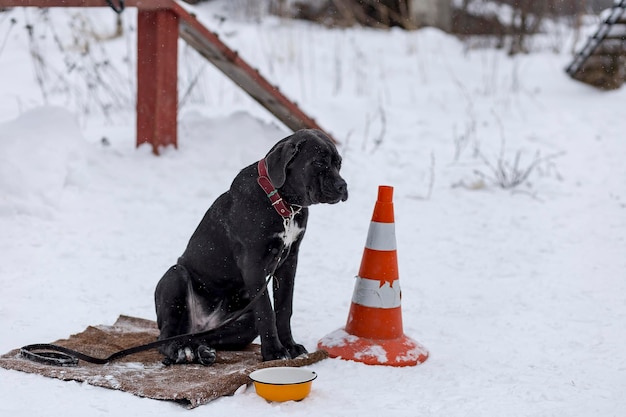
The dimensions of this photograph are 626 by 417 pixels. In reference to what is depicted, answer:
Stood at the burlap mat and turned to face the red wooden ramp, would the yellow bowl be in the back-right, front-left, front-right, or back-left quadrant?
back-right

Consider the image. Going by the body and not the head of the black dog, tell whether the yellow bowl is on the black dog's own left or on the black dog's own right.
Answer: on the black dog's own right

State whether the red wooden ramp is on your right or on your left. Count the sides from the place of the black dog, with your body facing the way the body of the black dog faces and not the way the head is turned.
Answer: on your left

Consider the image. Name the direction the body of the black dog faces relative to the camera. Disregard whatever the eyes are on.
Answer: to the viewer's right

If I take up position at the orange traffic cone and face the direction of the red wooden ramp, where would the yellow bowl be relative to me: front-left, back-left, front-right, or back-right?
back-left
